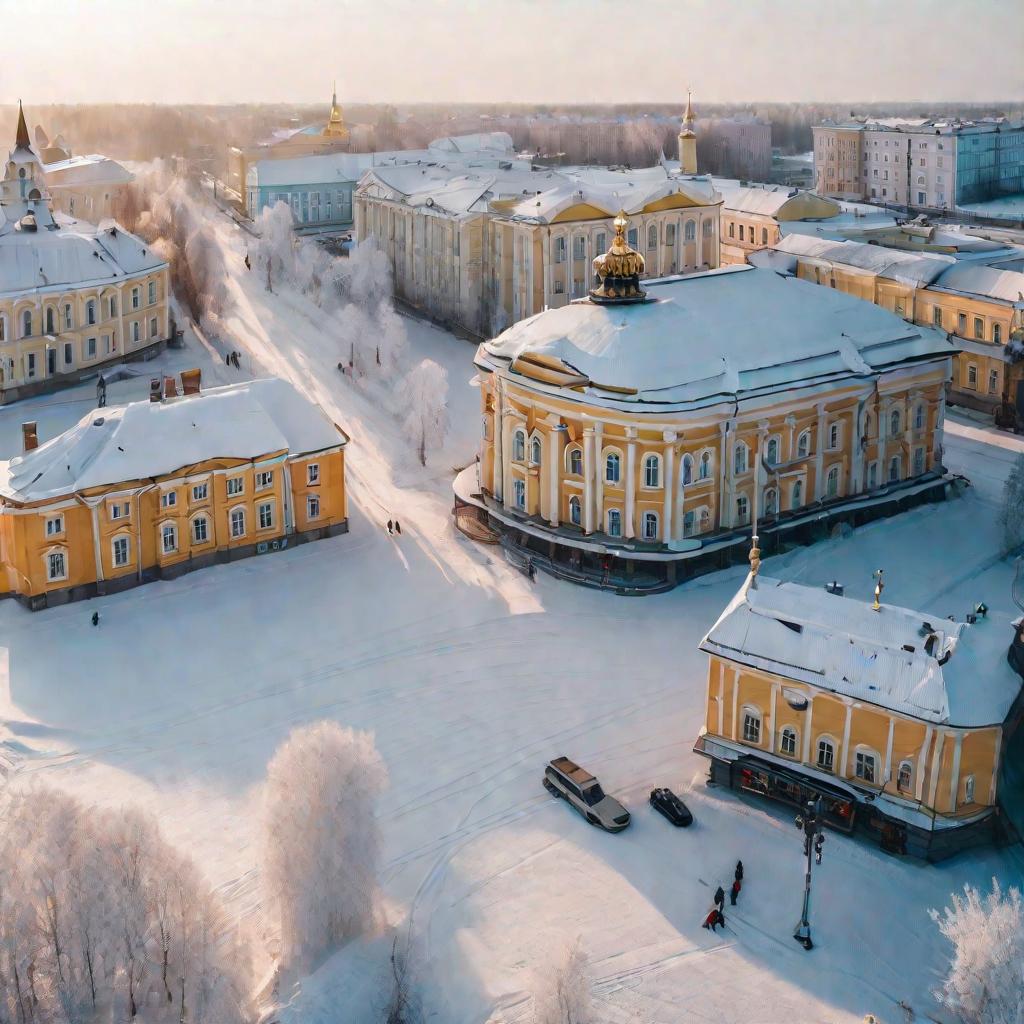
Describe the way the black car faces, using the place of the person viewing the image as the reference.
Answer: facing the viewer and to the right of the viewer

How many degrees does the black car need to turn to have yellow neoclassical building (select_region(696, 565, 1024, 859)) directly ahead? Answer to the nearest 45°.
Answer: approximately 45° to its left

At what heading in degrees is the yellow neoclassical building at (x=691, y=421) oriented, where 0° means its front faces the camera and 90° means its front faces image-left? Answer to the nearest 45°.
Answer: approximately 45°

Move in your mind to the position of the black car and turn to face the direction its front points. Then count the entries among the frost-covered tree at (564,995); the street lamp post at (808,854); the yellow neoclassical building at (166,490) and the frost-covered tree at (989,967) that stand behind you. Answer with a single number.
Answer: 1

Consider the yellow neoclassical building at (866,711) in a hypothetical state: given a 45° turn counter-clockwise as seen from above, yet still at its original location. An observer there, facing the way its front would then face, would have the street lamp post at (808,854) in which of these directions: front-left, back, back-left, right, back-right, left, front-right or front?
front

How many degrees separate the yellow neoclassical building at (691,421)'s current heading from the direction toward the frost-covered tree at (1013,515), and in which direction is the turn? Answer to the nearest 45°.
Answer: approximately 135° to its left

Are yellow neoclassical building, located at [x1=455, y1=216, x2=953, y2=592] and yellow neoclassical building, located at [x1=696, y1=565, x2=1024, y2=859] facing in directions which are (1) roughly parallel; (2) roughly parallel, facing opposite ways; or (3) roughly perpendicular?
roughly parallel

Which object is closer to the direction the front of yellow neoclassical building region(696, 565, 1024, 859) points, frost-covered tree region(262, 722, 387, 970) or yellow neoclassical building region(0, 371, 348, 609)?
the frost-covered tree

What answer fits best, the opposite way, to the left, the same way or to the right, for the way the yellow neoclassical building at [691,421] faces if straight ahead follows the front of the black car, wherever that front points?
to the right

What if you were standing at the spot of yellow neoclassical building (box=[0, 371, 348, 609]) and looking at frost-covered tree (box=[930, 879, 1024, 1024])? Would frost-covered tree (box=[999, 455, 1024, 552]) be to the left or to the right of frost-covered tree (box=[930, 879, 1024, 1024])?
left

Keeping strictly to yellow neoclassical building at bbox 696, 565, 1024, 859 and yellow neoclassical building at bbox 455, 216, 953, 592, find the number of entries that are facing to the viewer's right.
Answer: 0

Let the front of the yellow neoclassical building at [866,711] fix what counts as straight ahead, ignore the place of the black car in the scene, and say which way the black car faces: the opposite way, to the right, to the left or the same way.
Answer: to the left

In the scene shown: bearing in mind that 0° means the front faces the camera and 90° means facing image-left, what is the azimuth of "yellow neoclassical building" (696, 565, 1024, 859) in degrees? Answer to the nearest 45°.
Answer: approximately 45°
